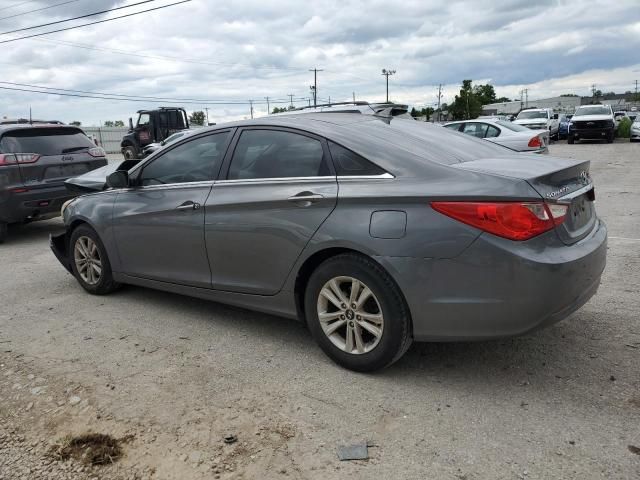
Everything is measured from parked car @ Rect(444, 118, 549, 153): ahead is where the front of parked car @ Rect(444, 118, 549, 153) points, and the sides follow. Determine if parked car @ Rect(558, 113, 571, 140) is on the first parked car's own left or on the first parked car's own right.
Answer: on the first parked car's own right

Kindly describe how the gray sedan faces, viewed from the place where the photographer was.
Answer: facing away from the viewer and to the left of the viewer

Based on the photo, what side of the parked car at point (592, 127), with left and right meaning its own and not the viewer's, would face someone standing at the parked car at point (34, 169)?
front

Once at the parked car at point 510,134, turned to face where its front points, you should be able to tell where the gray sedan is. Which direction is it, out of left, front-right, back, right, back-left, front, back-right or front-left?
back-left

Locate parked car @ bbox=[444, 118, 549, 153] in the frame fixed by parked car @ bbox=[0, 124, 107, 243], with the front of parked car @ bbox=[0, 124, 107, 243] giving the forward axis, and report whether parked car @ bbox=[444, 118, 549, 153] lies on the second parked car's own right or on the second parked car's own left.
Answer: on the second parked car's own right

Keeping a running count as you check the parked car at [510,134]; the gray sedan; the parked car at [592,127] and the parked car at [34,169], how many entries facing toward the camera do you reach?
1

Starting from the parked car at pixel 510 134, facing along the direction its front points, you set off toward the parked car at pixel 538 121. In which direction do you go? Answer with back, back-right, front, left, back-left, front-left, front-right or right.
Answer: front-right

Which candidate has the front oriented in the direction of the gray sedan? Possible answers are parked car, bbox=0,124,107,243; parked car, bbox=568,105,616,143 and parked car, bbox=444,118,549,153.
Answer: parked car, bbox=568,105,616,143

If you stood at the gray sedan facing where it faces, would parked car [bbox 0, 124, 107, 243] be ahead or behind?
ahead

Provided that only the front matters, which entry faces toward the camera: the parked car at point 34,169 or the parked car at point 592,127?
the parked car at point 592,127

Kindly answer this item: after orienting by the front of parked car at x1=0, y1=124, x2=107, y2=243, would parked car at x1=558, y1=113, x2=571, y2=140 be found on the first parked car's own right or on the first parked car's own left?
on the first parked car's own right

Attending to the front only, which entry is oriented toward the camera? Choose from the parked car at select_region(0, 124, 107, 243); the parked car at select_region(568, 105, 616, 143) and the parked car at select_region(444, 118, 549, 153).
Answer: the parked car at select_region(568, 105, 616, 143)

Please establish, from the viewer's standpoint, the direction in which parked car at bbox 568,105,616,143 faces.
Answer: facing the viewer

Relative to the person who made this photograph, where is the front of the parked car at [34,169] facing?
facing away from the viewer and to the left of the viewer

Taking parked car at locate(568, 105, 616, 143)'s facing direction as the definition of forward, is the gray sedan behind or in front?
in front
